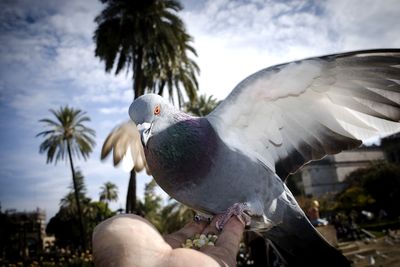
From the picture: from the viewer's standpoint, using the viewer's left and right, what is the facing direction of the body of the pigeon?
facing the viewer and to the left of the viewer

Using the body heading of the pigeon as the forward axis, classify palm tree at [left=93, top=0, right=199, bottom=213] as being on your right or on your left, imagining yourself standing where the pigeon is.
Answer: on your right

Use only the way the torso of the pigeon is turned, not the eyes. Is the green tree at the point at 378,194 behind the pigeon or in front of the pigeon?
behind

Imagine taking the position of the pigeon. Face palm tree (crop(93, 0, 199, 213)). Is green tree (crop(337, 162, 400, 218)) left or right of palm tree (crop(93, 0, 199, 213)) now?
right
